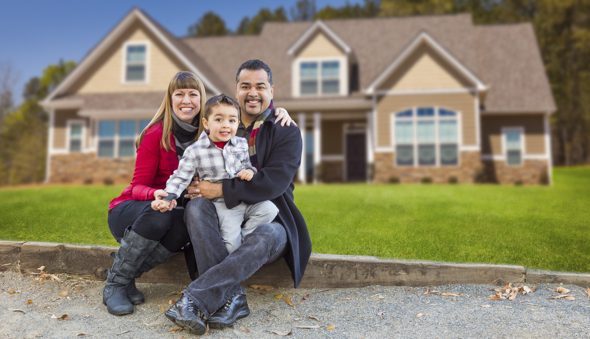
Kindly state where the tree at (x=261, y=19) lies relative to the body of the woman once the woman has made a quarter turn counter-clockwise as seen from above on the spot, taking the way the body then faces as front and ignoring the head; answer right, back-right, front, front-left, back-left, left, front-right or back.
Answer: front-left

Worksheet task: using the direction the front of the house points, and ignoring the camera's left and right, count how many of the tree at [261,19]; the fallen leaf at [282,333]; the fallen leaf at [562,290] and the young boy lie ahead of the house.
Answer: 3

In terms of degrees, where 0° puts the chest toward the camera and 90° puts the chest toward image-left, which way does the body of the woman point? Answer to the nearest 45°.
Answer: approximately 315°

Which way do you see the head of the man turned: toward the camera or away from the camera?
toward the camera

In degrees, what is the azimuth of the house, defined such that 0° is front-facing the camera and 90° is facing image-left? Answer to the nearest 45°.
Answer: approximately 0°

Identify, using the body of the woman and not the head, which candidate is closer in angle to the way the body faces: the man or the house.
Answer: the man

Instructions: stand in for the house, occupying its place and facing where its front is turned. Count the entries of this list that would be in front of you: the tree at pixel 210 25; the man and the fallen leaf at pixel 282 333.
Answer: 2

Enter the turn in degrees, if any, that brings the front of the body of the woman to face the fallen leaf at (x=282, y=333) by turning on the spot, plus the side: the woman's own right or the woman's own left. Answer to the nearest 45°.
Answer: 0° — they already face it

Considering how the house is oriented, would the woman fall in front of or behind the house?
in front

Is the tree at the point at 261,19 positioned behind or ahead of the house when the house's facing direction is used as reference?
behind

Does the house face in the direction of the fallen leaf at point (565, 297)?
yes

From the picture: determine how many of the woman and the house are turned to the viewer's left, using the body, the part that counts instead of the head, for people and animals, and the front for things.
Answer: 0

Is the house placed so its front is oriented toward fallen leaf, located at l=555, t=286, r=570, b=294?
yes

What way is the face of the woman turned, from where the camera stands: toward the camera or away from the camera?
toward the camera

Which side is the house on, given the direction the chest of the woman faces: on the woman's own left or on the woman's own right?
on the woman's own left
